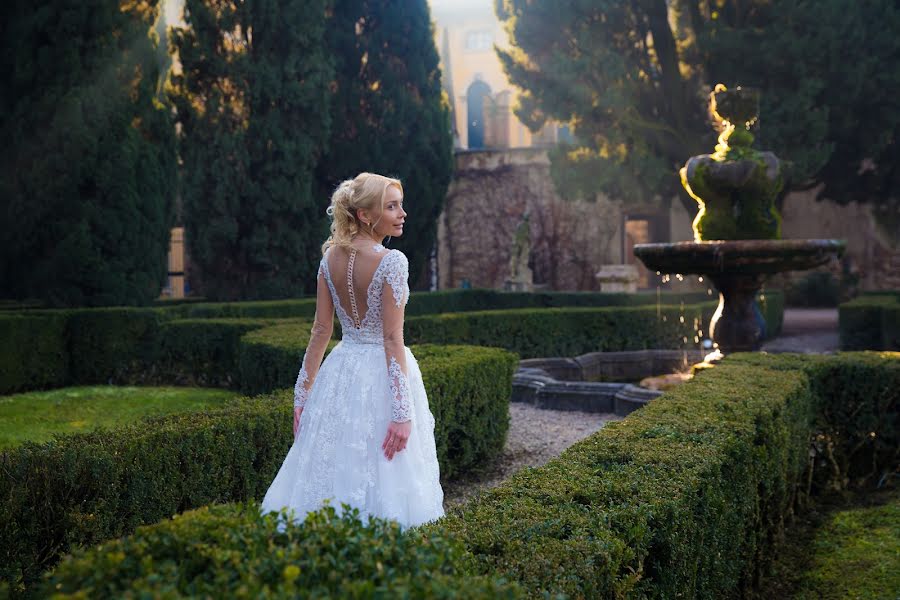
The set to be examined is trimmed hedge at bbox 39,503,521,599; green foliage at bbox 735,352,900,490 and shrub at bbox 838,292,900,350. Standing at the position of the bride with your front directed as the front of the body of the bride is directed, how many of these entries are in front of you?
2

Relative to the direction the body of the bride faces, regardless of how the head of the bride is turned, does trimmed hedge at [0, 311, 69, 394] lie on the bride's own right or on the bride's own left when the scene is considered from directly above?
on the bride's own left

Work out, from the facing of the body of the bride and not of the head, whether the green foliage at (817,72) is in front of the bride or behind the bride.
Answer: in front

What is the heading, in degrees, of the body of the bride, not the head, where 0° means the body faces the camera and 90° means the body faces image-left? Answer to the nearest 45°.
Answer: approximately 225°

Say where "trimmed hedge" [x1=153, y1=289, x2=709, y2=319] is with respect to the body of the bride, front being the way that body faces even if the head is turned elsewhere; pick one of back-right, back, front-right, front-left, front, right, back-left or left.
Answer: front-left

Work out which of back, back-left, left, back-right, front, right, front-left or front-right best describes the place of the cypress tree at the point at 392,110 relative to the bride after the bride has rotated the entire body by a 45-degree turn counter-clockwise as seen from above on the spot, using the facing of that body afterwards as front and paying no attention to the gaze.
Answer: front

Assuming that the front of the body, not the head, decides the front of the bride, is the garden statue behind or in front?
in front

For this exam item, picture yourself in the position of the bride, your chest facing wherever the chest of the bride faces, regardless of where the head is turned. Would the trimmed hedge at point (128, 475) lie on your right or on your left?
on your left

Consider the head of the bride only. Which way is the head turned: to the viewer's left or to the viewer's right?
to the viewer's right
